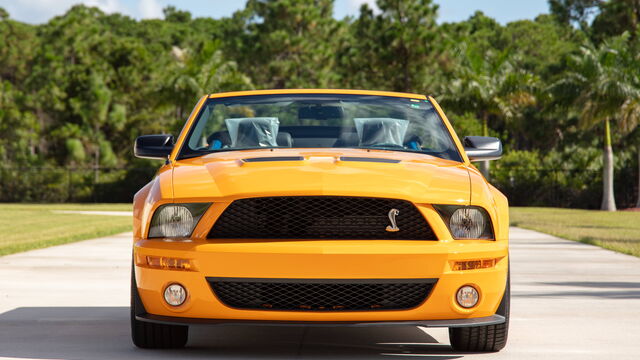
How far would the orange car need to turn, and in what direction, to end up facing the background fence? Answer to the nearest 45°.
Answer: approximately 180°

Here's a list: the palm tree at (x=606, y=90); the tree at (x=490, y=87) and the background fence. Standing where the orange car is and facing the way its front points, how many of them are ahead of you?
0

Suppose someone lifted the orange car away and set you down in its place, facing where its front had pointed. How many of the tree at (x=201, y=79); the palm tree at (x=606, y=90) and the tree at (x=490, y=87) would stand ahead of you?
0

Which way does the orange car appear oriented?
toward the camera

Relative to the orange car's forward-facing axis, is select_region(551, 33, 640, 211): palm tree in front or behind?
behind

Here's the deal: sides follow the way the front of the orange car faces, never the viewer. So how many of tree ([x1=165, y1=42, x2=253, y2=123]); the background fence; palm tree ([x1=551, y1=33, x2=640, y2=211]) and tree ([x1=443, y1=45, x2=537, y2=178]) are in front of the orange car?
0

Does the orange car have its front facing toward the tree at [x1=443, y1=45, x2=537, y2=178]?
no

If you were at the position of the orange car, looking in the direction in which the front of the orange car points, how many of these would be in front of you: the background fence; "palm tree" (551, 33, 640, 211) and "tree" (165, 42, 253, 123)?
0

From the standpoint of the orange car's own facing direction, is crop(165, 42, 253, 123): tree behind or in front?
behind
